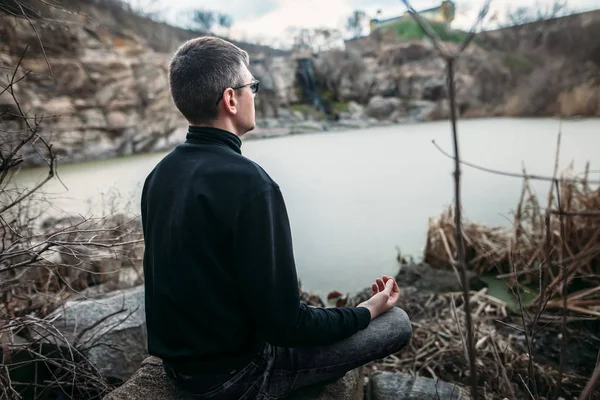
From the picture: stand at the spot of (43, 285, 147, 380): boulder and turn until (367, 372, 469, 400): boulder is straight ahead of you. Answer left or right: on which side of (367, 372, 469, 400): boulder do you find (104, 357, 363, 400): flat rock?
right

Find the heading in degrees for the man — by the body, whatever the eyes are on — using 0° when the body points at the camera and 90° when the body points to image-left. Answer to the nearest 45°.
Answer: approximately 225°

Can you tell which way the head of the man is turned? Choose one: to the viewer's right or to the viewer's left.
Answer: to the viewer's right

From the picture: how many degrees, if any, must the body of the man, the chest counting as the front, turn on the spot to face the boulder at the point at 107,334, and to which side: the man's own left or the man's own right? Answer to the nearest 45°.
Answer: approximately 90° to the man's own left
